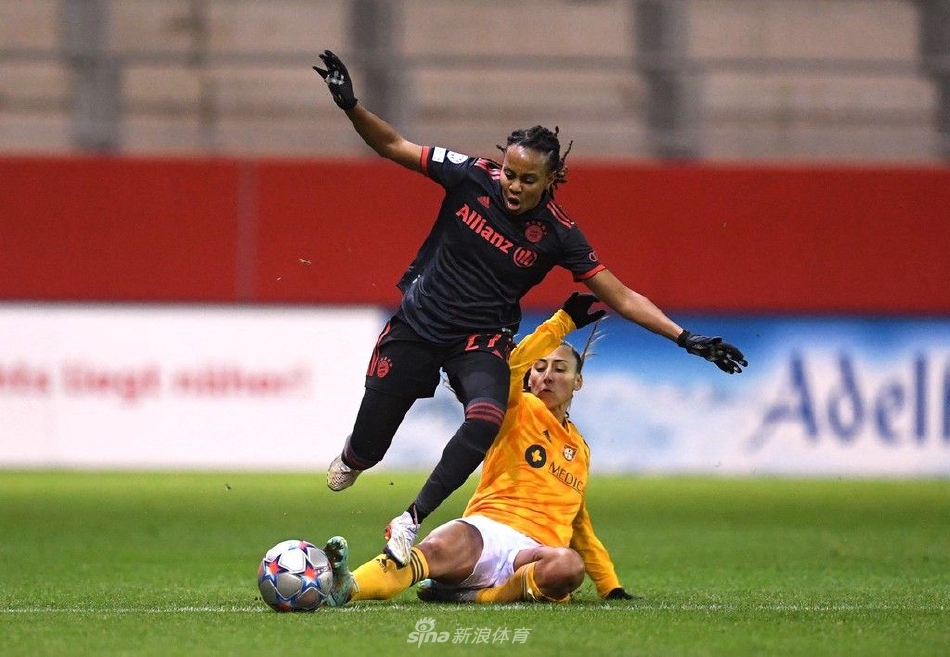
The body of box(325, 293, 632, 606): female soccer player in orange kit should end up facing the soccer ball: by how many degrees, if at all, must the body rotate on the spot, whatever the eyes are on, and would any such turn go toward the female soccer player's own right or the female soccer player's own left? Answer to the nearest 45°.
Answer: approximately 45° to the female soccer player's own right

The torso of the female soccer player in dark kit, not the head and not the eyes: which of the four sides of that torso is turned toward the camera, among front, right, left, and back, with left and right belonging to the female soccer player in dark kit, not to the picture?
front

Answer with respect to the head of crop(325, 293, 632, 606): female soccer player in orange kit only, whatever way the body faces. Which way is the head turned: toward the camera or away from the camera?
toward the camera

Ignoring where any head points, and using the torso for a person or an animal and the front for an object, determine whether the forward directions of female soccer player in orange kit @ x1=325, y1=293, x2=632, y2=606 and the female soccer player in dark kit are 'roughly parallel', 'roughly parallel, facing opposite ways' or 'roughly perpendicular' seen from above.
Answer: roughly parallel

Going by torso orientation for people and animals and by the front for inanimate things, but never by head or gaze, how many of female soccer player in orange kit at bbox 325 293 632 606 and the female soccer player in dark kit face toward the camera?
2
